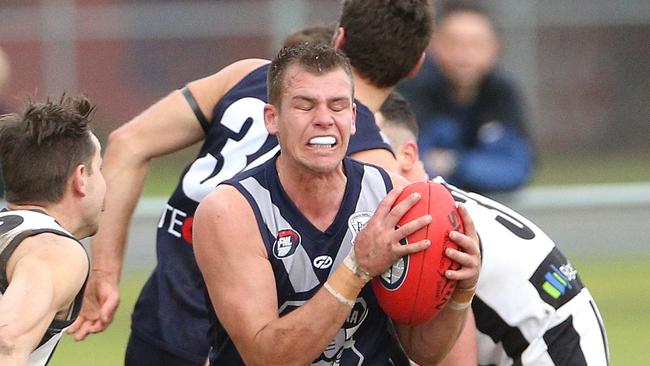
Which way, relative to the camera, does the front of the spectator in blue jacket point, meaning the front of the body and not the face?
toward the camera

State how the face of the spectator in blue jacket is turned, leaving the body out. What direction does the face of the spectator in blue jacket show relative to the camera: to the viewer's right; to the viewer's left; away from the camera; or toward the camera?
toward the camera

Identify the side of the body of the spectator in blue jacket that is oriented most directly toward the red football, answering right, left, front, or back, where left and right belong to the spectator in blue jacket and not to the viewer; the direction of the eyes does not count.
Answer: front
